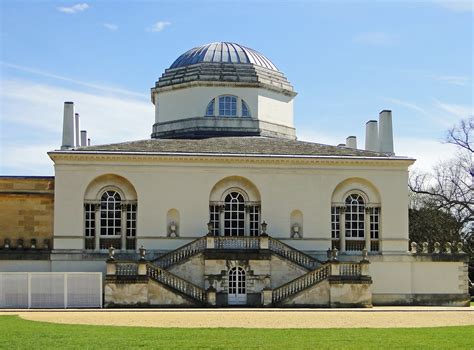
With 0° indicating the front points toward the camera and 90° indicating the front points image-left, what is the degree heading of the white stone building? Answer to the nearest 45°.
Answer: approximately 0°
